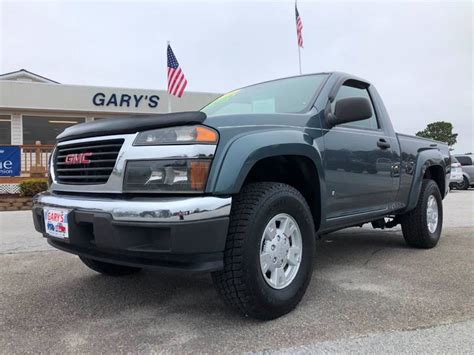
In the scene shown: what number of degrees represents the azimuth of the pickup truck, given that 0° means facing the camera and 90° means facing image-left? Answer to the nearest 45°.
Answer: approximately 45°

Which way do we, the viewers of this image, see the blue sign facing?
facing the viewer

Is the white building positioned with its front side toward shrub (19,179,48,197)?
yes

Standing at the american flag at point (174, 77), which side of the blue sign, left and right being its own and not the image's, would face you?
left

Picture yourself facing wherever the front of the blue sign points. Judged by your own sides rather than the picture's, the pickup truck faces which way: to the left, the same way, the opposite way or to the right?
to the right

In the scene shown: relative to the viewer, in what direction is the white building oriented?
toward the camera

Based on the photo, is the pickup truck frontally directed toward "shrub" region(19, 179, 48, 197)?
no

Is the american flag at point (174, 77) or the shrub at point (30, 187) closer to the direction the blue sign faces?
the shrub

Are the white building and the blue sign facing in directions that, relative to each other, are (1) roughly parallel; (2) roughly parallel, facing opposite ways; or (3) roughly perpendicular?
roughly parallel

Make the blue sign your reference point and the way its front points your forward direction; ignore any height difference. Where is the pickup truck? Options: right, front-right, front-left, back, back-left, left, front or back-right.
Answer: front

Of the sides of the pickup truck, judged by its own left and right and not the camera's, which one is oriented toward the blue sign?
right

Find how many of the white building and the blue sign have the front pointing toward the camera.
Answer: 2
